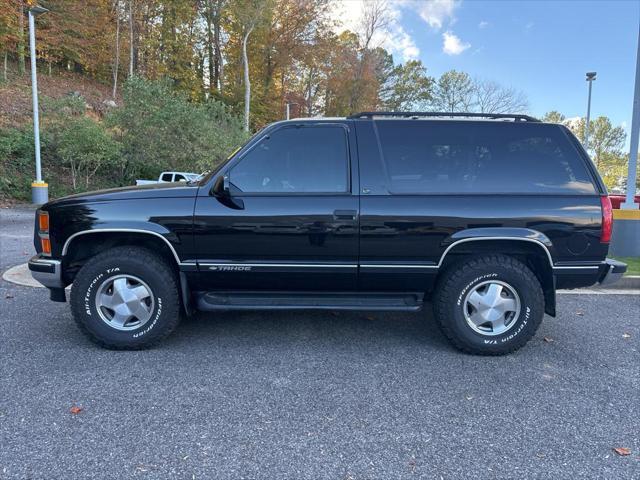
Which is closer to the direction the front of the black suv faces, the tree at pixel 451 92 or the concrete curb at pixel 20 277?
the concrete curb

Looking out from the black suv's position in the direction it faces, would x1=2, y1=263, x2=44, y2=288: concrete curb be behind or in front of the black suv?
in front

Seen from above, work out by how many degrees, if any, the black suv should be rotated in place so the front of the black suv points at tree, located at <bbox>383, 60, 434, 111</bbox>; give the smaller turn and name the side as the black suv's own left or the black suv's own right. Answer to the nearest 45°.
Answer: approximately 90° to the black suv's own right

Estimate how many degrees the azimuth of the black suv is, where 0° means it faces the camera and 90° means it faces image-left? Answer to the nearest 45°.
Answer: approximately 90°

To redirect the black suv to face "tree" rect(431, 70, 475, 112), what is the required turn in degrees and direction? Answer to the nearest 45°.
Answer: approximately 90° to its right

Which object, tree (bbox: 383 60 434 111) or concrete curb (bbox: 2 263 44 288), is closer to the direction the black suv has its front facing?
the concrete curb
